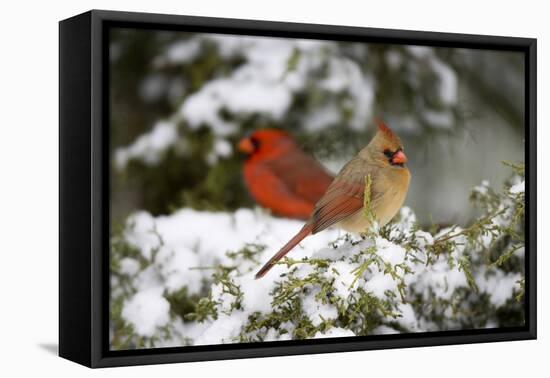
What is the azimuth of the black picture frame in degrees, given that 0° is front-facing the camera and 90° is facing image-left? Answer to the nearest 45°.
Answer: approximately 315°
